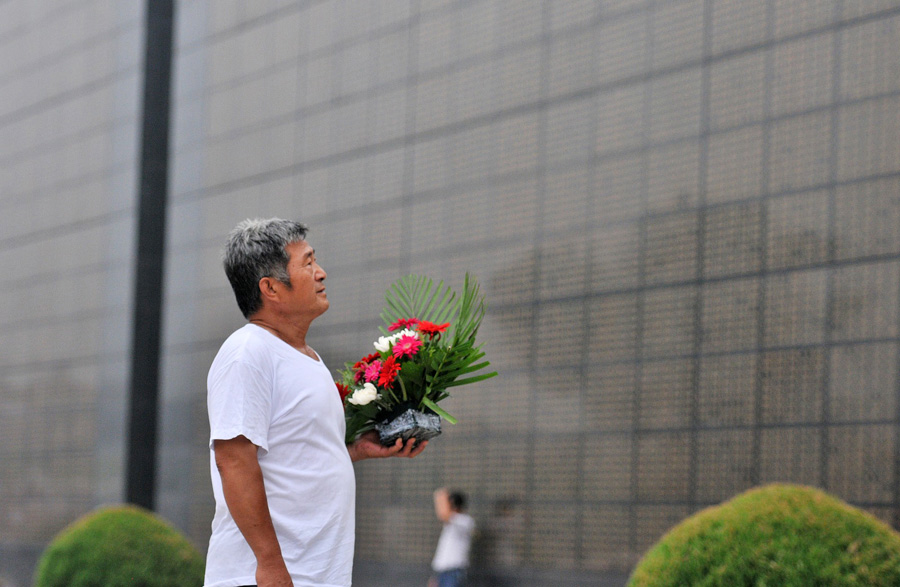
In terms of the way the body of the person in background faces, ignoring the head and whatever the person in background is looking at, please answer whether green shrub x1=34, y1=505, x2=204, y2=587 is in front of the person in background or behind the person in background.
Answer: in front

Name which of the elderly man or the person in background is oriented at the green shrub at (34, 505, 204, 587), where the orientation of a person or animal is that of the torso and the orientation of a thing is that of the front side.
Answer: the person in background

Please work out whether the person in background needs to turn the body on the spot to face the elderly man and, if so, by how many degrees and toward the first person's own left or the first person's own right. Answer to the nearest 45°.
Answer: approximately 90° to the first person's own left

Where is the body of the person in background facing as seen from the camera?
to the viewer's left

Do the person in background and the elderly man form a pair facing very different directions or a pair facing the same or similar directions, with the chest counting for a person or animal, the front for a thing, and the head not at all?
very different directions

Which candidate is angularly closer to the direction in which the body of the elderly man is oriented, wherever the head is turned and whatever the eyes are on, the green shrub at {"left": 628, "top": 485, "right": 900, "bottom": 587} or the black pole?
the green shrub

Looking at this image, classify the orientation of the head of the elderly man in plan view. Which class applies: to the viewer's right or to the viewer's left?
to the viewer's right

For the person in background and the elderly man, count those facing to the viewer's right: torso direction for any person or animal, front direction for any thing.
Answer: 1

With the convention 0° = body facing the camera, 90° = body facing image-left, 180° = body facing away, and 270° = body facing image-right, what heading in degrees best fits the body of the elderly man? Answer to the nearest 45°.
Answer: approximately 270°
